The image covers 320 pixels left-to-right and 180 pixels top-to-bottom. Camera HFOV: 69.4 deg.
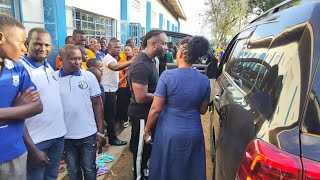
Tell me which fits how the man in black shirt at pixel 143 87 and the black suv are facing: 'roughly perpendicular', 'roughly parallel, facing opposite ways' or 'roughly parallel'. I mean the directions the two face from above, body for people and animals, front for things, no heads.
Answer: roughly perpendicular

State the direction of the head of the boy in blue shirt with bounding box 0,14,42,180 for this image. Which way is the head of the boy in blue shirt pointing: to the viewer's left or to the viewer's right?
to the viewer's right

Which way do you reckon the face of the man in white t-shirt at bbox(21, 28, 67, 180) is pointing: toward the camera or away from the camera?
toward the camera

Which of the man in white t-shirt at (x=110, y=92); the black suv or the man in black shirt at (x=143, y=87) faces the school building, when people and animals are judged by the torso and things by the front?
the black suv

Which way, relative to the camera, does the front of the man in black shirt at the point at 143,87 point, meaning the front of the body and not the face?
to the viewer's right

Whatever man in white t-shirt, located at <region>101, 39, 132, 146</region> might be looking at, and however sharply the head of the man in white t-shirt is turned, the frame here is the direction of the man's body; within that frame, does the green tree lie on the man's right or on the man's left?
on the man's left

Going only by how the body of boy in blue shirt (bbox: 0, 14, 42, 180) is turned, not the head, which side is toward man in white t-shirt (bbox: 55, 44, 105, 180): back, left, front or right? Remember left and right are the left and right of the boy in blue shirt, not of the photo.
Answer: left

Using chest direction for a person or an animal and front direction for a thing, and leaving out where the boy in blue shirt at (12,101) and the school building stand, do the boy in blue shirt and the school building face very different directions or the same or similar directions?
same or similar directions

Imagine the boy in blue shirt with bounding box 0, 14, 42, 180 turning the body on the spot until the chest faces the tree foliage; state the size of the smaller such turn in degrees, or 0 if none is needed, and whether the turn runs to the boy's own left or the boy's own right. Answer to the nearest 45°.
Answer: approximately 90° to the boy's own left

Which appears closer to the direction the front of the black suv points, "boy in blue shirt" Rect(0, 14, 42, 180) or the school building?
the school building

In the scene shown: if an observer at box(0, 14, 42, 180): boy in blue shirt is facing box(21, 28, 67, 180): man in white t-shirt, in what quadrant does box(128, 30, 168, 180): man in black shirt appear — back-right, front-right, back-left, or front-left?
front-right

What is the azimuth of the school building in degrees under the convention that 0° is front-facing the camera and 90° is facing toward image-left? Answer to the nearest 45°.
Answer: approximately 315°
